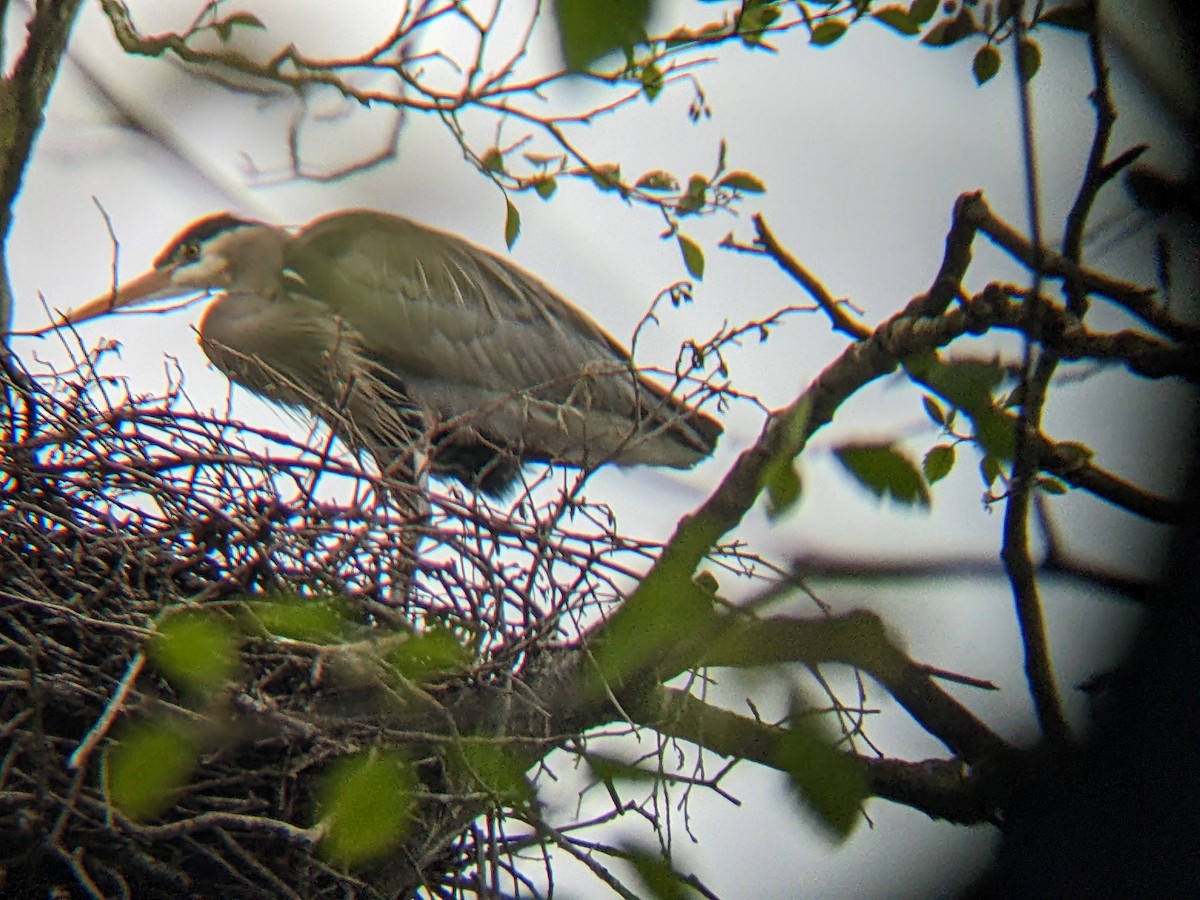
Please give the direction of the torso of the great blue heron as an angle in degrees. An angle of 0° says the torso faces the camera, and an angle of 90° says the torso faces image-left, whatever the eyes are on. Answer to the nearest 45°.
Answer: approximately 90°
